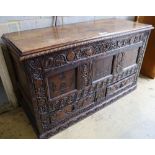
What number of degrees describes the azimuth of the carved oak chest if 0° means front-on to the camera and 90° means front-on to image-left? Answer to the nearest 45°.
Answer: approximately 315°
